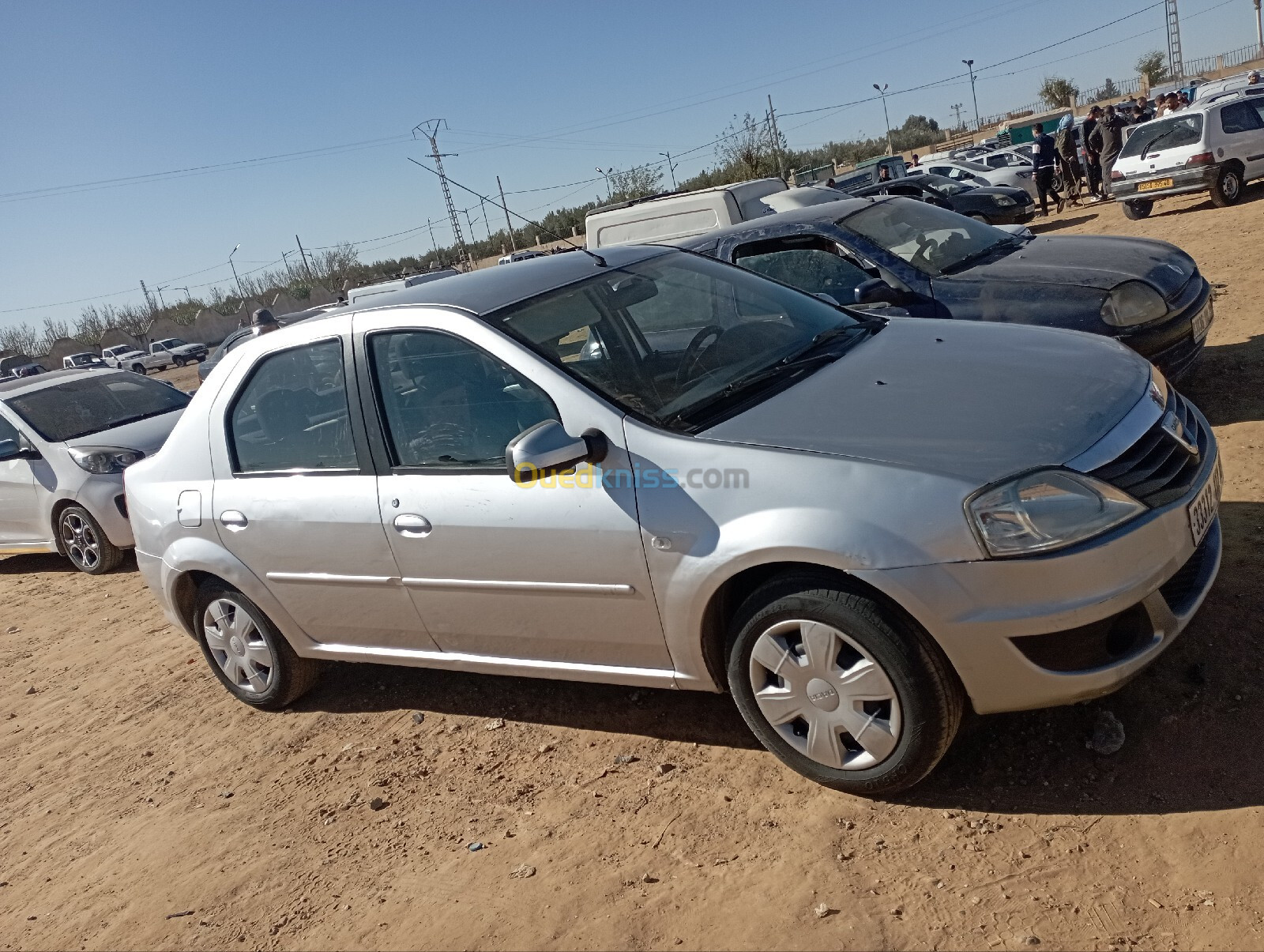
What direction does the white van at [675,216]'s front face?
to the viewer's right

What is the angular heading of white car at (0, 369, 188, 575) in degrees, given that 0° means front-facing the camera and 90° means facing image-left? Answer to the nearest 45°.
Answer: approximately 315°

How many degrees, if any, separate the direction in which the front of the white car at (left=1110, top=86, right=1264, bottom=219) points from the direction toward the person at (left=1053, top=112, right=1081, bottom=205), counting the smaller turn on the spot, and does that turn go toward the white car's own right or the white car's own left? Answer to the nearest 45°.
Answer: approximately 45° to the white car's own left

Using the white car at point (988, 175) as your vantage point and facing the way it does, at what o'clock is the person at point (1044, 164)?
The person is roughly at 1 o'clock from the white car.

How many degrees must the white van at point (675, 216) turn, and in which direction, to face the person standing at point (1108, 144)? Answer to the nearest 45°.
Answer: approximately 45° to its left

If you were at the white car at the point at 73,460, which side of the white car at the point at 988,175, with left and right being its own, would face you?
right

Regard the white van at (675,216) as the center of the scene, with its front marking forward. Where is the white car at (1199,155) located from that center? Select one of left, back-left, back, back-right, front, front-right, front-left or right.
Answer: front-left

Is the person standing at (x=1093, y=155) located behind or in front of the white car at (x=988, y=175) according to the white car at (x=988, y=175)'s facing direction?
in front

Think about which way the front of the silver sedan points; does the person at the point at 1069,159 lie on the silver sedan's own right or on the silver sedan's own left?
on the silver sedan's own left
